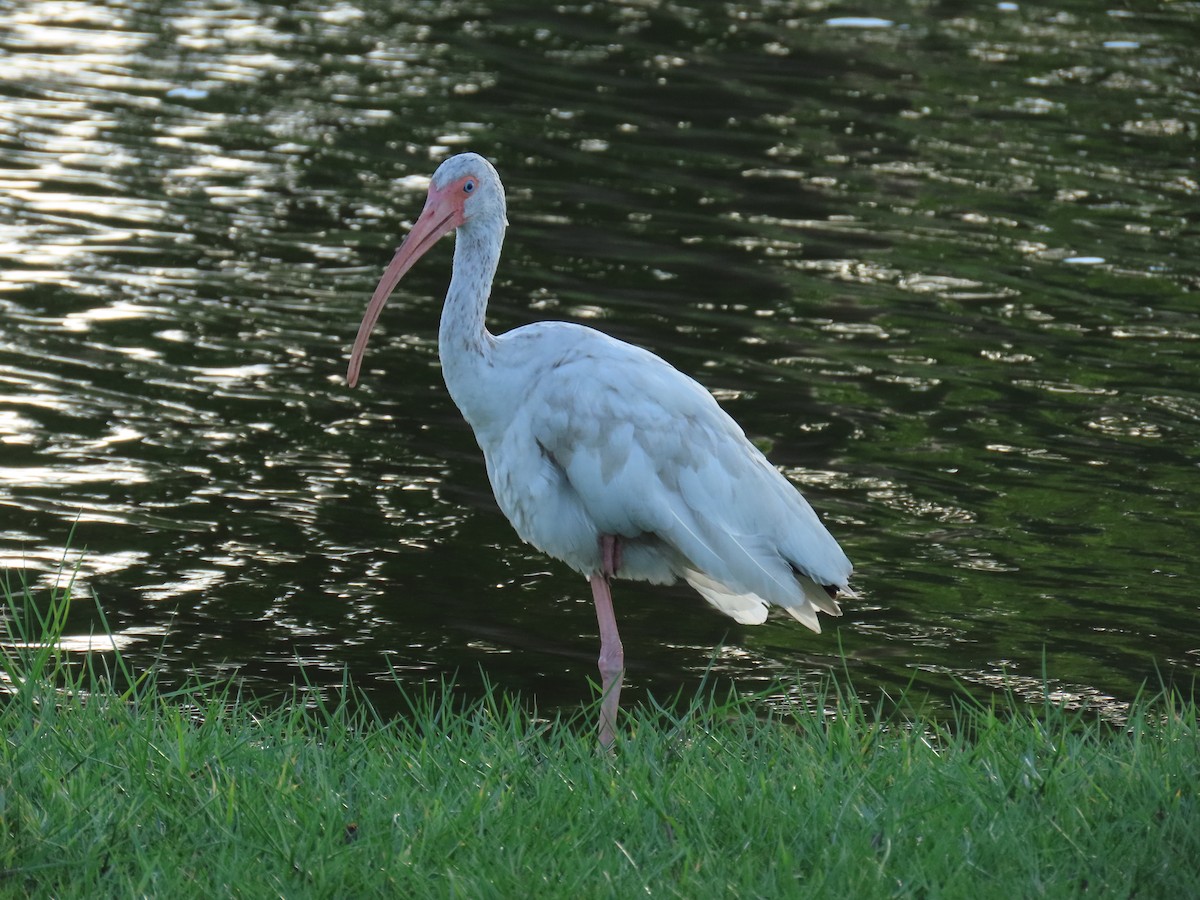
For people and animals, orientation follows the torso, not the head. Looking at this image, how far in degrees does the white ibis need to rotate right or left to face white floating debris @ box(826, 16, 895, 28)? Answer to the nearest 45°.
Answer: approximately 90° to its right

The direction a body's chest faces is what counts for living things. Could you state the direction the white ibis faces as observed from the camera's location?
facing to the left of the viewer

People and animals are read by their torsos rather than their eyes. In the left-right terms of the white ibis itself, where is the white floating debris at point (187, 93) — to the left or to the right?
on its right
